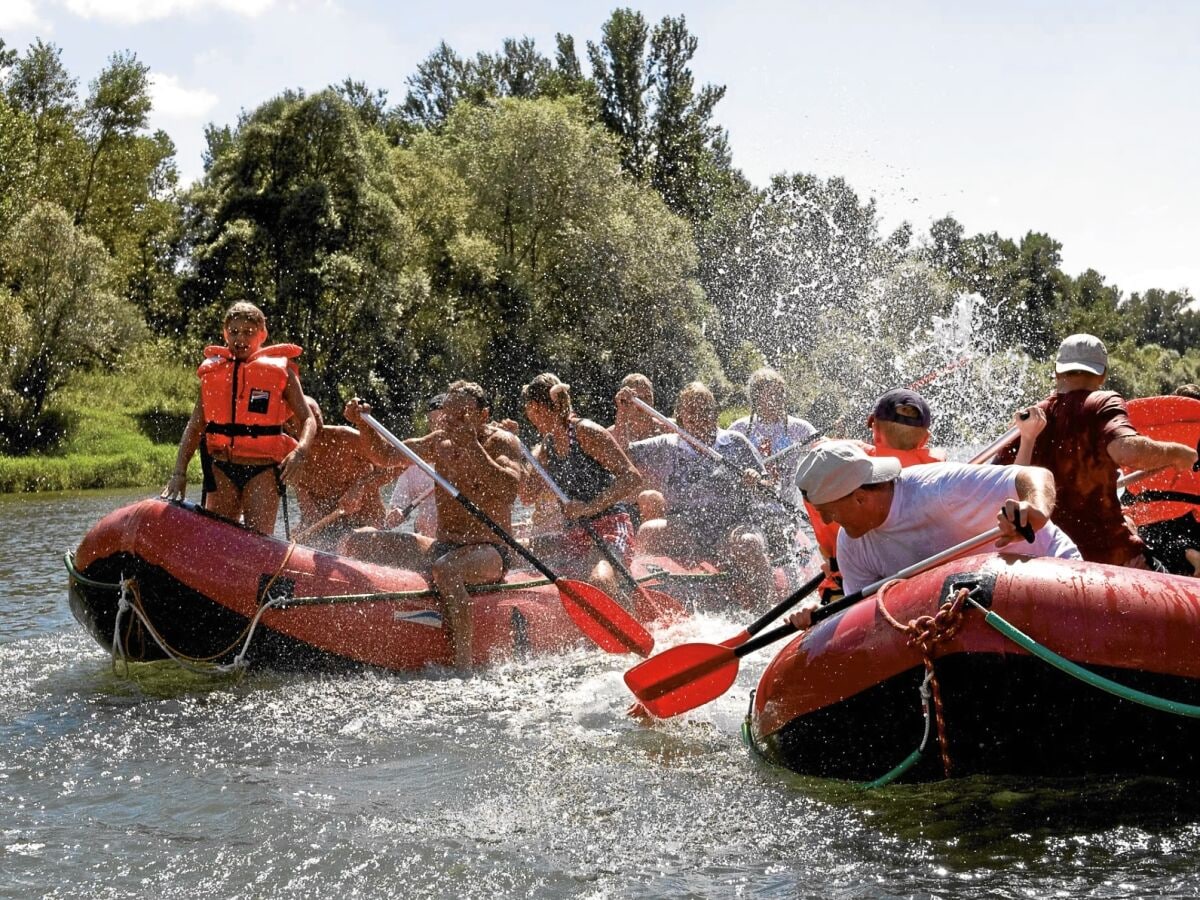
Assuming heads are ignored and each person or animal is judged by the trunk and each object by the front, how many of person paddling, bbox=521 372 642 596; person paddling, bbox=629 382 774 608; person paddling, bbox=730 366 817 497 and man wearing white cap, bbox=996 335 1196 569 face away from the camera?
1

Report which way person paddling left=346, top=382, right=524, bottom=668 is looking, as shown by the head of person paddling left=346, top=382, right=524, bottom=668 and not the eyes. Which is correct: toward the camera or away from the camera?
toward the camera

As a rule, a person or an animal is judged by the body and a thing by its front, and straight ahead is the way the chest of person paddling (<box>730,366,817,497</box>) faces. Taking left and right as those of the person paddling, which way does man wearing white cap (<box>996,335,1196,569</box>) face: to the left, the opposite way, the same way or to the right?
the opposite way

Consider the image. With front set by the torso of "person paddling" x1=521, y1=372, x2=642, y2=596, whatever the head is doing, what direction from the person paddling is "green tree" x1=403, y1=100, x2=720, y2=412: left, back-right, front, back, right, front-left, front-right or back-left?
back-right

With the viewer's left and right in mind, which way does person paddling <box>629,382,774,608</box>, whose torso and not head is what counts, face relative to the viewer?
facing the viewer

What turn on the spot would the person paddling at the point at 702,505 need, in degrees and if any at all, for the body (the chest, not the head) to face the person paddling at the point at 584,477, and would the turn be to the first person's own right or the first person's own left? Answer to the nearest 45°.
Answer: approximately 45° to the first person's own right

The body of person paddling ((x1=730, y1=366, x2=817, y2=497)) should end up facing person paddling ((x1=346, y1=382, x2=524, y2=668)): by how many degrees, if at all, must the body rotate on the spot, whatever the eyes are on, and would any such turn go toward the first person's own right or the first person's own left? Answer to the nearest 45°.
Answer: approximately 45° to the first person's own right

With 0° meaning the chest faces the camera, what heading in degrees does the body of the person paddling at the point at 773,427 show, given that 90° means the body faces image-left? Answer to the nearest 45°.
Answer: approximately 0°

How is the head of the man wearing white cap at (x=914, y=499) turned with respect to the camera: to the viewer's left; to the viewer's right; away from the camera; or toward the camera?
to the viewer's left

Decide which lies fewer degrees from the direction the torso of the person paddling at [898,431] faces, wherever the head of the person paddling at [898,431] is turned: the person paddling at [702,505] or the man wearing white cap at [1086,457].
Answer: the person paddling

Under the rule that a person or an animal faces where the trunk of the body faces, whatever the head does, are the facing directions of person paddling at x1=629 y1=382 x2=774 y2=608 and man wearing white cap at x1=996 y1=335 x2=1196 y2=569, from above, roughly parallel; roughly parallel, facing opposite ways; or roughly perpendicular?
roughly parallel, facing opposite ways

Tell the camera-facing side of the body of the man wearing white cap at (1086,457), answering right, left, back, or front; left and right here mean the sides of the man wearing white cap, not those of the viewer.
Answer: back
